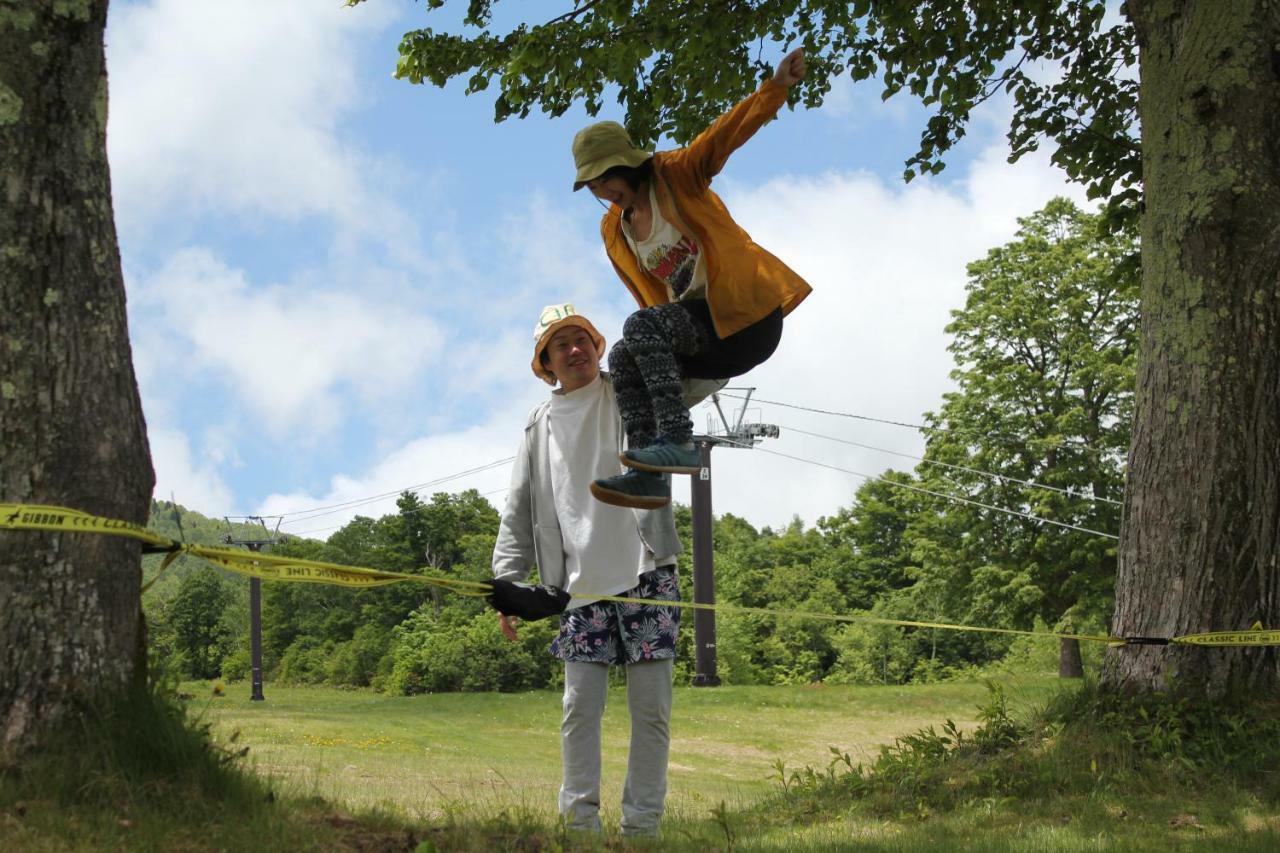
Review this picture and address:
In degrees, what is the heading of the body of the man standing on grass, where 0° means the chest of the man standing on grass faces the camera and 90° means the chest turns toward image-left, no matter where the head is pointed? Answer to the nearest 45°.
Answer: approximately 0°

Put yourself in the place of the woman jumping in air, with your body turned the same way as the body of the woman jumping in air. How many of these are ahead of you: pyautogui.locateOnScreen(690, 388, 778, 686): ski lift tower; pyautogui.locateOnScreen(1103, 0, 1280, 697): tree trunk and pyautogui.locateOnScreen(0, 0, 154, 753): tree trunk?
1

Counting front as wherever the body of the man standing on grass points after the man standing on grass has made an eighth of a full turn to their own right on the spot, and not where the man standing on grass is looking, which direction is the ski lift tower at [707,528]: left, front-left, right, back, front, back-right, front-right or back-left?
back-right

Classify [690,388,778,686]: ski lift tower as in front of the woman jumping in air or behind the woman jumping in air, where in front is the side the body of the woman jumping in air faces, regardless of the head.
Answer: behind

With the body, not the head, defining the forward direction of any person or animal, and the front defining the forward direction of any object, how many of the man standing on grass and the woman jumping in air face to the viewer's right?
0

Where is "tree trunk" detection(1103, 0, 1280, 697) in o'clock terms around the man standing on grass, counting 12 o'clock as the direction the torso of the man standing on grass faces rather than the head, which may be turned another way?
The tree trunk is roughly at 8 o'clock from the man standing on grass.

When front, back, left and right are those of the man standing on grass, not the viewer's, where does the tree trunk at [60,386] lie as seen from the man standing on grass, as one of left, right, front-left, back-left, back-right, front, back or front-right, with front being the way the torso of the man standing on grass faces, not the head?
front-right

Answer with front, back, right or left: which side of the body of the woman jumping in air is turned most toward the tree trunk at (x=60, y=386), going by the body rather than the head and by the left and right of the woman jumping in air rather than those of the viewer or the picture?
front

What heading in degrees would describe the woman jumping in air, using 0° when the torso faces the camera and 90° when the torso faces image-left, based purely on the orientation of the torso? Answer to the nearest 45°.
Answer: approximately 45°

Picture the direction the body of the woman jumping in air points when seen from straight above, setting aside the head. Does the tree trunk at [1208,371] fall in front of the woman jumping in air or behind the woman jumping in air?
behind
